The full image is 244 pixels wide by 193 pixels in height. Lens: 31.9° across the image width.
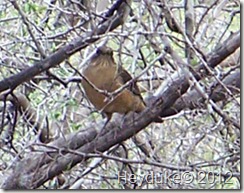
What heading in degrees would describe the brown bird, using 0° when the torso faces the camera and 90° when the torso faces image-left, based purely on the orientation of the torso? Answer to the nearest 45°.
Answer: approximately 45°
